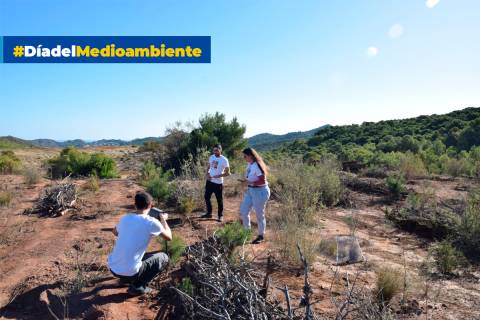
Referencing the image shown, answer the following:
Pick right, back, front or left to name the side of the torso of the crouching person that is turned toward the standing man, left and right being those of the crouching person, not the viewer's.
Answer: front

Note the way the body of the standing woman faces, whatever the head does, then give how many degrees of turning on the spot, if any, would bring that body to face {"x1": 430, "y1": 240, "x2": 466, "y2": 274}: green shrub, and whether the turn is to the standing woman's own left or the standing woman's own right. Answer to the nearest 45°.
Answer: approximately 135° to the standing woman's own left

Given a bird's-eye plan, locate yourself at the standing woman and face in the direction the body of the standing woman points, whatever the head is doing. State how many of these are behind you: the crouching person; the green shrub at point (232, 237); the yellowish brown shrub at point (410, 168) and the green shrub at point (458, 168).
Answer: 2

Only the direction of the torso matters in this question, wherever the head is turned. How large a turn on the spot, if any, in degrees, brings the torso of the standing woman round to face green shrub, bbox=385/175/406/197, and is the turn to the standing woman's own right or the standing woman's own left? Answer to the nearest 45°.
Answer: approximately 180°

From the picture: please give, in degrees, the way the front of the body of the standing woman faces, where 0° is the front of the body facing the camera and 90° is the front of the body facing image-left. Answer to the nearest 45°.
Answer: approximately 45°

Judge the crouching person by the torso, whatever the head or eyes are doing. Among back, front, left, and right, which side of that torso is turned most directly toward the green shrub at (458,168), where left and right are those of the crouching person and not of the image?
front

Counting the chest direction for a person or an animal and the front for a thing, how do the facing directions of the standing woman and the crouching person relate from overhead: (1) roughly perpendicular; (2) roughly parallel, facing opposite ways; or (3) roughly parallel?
roughly parallel, facing opposite ways

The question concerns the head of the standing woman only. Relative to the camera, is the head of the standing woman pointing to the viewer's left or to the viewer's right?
to the viewer's left

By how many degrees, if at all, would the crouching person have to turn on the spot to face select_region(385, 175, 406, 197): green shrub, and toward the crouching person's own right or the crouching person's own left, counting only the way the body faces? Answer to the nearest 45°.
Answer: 0° — they already face it

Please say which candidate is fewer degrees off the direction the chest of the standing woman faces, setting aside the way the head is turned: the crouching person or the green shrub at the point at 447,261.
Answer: the crouching person

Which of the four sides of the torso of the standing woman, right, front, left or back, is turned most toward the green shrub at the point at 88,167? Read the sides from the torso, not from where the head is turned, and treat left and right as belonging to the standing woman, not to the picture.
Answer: right

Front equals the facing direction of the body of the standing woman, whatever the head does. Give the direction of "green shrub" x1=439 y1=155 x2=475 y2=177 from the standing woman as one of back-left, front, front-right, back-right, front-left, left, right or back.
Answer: back

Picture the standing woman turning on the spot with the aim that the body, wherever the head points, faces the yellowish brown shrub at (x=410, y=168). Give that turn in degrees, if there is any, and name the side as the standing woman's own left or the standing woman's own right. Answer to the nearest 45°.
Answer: approximately 180°

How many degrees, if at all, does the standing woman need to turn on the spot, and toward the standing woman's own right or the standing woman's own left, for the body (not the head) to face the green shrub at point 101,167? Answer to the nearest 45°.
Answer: approximately 90° to the standing woman's own right

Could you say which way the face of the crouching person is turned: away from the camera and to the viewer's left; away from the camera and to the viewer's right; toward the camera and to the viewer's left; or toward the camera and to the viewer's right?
away from the camera and to the viewer's right

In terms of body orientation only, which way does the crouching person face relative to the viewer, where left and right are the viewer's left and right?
facing away from the viewer and to the right of the viewer
